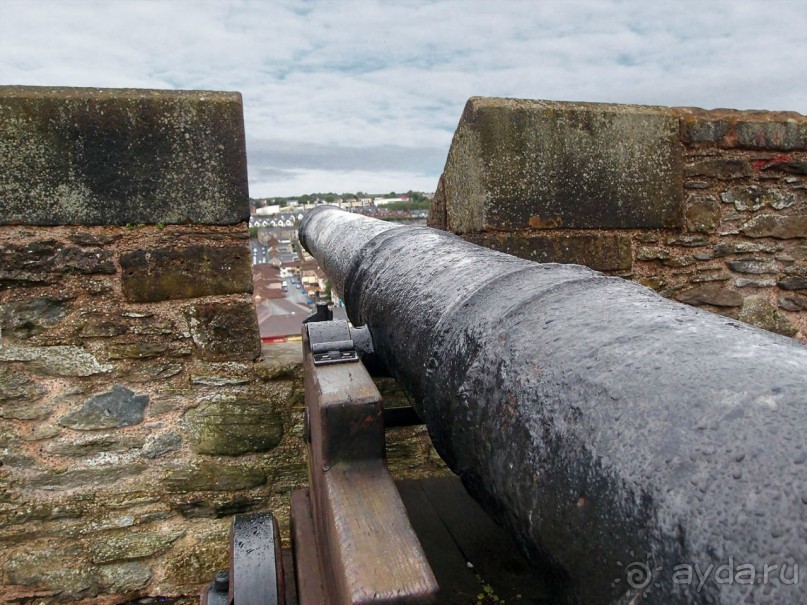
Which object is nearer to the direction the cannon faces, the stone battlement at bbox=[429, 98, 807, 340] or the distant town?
the distant town

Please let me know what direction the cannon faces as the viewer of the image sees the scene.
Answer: facing away from the viewer and to the left of the viewer

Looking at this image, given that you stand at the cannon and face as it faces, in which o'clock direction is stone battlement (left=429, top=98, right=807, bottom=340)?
The stone battlement is roughly at 2 o'clock from the cannon.
